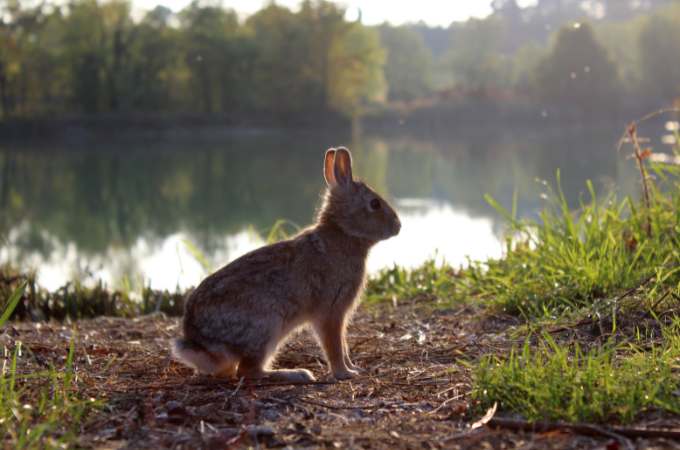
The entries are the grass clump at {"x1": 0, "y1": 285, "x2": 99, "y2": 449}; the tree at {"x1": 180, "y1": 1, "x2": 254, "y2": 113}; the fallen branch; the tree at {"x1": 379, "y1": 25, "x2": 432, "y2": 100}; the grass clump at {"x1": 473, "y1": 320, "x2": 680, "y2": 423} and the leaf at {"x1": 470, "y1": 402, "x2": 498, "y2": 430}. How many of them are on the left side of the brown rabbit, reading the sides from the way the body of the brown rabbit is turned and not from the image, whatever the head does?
2

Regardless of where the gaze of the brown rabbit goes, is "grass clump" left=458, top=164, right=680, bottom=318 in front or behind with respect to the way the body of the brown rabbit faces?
in front

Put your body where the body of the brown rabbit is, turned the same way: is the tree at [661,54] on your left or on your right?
on your left

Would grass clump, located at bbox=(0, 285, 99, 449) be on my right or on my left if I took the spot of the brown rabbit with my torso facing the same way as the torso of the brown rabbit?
on my right

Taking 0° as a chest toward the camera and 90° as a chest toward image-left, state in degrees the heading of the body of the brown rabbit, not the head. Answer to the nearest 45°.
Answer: approximately 270°

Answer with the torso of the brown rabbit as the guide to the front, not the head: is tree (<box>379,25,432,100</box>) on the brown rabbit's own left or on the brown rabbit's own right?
on the brown rabbit's own left

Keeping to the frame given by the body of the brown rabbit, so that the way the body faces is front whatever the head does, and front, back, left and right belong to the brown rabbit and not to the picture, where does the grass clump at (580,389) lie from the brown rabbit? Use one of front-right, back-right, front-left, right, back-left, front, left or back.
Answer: front-right

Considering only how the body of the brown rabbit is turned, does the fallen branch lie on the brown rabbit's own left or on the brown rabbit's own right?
on the brown rabbit's own right

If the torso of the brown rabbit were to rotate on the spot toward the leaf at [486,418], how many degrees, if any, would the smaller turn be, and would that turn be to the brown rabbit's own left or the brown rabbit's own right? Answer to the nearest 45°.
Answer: approximately 45° to the brown rabbit's own right
